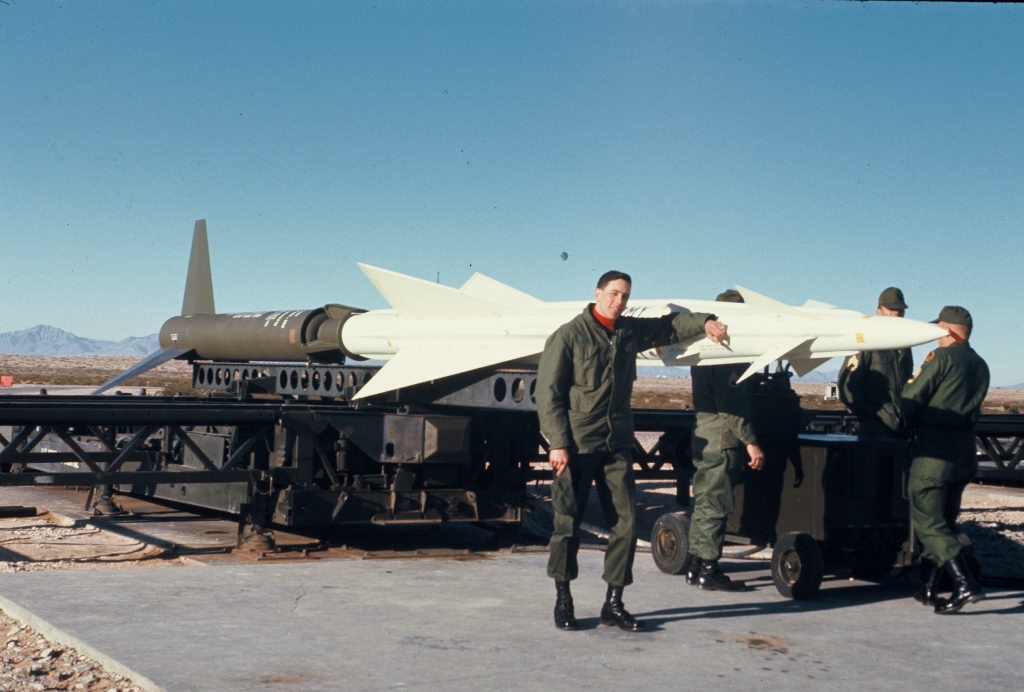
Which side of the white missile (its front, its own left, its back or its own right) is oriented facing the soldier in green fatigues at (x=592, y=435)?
right

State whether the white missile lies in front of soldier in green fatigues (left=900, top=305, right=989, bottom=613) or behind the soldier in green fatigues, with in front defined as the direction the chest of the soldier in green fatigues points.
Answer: in front

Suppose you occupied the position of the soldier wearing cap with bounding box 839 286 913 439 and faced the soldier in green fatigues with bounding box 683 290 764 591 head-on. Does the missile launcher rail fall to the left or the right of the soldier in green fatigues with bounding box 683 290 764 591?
right

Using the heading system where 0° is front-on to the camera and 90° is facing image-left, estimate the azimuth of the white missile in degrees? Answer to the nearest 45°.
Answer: approximately 270°

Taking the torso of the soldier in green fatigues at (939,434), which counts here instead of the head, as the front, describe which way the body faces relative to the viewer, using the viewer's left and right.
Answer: facing away from the viewer and to the left of the viewer

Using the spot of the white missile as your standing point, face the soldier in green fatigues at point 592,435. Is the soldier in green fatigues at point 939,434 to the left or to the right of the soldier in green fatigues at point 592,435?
left

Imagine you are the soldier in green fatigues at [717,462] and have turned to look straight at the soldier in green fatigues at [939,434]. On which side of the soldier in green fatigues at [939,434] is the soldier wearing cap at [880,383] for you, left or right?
left

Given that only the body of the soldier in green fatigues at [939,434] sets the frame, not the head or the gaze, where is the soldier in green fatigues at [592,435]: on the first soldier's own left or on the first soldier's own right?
on the first soldier's own left

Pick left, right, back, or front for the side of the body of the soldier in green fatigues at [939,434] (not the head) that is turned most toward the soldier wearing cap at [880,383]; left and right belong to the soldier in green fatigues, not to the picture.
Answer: front
